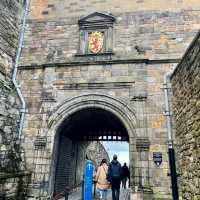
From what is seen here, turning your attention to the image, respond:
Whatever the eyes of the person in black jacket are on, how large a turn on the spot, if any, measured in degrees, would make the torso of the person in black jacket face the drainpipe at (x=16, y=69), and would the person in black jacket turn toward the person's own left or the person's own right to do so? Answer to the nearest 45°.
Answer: approximately 90° to the person's own left

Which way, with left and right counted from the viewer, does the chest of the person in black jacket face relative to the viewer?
facing away from the viewer
